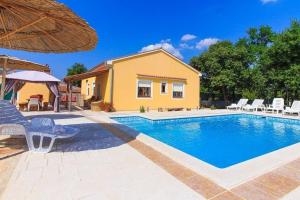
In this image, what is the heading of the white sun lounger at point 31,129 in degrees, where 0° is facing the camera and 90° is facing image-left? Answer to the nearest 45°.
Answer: approximately 270°

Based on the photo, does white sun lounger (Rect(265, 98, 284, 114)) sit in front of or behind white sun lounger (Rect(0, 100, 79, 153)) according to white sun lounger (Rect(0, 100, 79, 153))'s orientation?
in front

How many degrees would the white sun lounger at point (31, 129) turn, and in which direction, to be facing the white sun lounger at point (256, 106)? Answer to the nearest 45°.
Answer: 0° — it already faces it

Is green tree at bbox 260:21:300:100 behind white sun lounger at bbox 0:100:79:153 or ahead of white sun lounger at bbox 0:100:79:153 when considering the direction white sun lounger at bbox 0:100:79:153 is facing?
ahead
